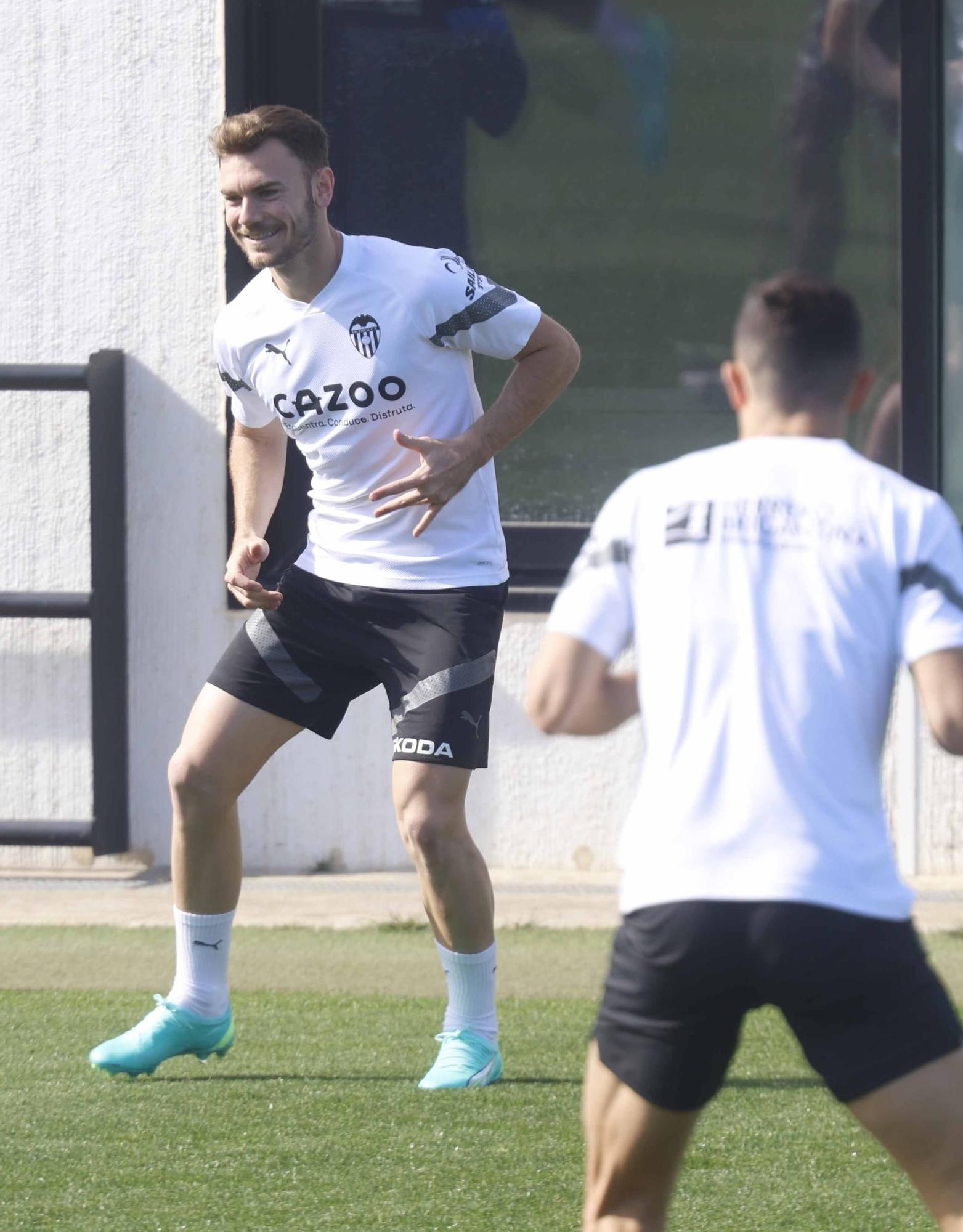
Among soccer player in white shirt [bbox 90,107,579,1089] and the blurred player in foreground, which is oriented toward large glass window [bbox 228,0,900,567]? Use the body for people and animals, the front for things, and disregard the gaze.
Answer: the blurred player in foreground

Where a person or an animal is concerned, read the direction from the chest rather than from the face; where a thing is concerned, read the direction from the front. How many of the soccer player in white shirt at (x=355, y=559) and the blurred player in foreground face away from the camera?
1

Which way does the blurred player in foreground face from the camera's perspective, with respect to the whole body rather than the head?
away from the camera

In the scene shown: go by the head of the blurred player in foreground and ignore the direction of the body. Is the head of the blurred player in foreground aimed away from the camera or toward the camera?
away from the camera

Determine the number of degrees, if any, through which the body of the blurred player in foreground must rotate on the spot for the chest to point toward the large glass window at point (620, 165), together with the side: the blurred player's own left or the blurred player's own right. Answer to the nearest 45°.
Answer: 0° — they already face it

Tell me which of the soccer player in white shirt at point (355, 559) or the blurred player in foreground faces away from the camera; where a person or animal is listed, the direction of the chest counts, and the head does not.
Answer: the blurred player in foreground
